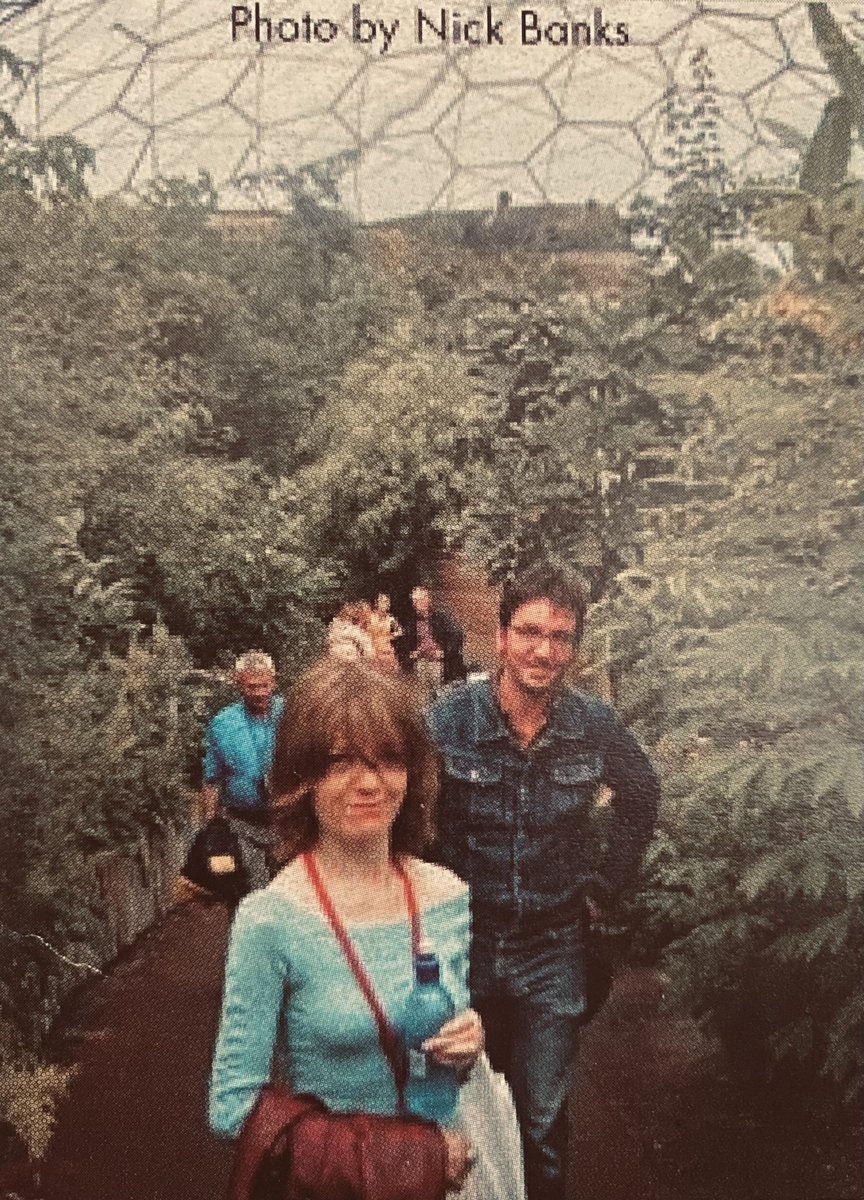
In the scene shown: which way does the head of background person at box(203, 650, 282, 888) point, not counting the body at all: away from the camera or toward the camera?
toward the camera

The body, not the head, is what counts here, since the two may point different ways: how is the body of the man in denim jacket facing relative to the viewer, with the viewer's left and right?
facing the viewer

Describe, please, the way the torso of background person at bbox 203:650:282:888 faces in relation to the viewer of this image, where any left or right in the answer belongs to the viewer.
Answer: facing the viewer and to the right of the viewer

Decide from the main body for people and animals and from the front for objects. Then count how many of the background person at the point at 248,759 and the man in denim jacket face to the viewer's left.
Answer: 0
